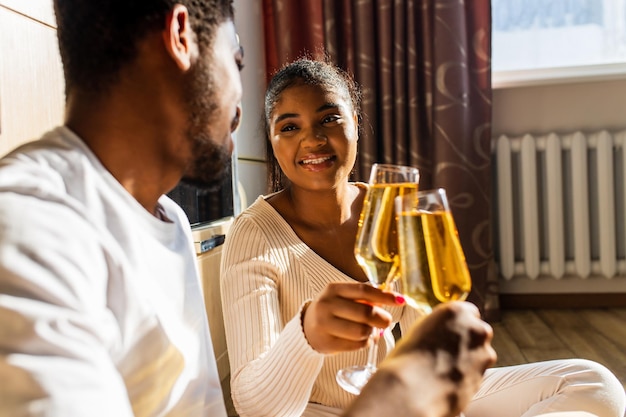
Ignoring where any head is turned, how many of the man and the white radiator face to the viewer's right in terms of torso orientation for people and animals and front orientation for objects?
1

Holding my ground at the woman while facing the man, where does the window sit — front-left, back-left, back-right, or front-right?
back-left

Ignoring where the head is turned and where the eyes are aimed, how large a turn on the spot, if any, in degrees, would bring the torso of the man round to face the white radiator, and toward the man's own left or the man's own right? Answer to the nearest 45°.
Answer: approximately 45° to the man's own left

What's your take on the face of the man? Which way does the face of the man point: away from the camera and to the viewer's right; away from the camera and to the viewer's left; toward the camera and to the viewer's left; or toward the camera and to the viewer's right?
away from the camera and to the viewer's right

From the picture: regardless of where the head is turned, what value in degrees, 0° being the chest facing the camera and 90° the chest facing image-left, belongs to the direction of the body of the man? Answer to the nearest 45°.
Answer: approximately 270°

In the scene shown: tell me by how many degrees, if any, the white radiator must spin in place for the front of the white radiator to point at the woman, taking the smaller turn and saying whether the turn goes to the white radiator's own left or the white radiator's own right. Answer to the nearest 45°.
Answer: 0° — it already faces them
